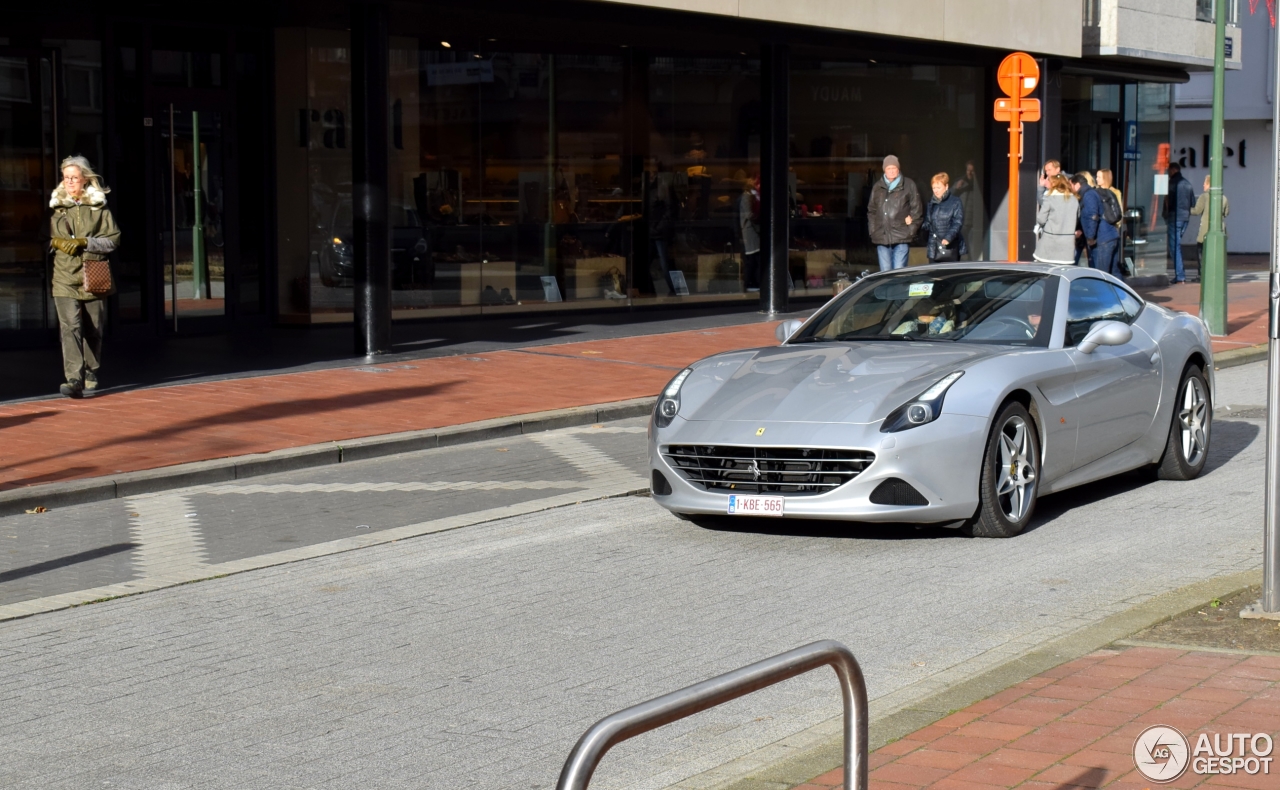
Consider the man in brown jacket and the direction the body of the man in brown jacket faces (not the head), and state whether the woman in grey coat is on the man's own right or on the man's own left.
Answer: on the man's own left

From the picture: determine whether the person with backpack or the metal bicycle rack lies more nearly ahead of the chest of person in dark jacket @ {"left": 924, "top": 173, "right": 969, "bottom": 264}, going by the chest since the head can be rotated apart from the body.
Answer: the metal bicycle rack

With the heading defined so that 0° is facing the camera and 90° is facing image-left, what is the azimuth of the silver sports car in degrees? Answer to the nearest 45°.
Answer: approximately 45°

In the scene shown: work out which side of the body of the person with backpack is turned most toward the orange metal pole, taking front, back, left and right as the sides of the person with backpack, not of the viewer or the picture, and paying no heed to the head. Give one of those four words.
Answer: left

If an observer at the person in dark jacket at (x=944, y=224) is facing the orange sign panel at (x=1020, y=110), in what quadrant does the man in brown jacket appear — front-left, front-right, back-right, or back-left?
back-right

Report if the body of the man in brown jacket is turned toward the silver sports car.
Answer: yes

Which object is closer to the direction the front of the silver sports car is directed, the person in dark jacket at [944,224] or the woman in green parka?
the woman in green parka

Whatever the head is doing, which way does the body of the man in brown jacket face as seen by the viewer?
toward the camera

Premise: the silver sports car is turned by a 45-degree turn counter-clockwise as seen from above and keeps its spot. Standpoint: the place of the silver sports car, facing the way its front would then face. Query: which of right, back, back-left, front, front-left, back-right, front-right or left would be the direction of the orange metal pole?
back

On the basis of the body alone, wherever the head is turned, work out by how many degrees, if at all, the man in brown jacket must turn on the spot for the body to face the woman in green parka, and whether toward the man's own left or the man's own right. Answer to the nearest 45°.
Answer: approximately 45° to the man's own right
